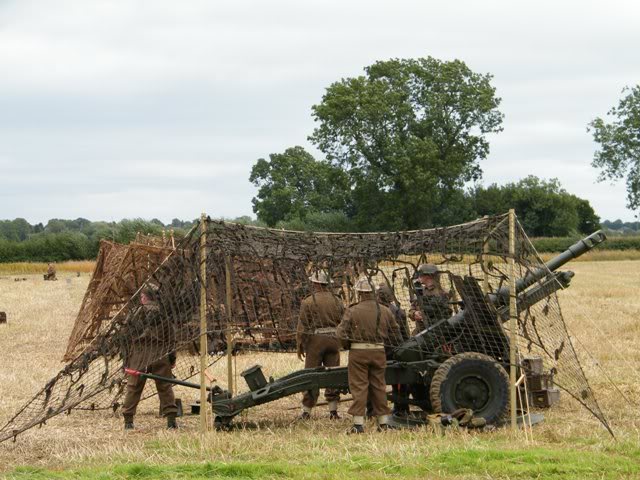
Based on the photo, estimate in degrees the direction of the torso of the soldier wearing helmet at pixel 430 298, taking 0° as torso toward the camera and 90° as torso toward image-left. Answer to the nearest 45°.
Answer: approximately 45°

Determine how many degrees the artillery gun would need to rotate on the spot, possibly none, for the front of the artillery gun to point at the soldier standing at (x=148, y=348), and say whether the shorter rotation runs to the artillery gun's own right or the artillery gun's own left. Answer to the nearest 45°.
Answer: approximately 180°

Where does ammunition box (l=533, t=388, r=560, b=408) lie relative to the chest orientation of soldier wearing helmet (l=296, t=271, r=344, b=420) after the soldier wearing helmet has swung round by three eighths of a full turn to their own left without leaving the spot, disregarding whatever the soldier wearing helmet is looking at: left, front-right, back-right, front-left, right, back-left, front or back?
back-left

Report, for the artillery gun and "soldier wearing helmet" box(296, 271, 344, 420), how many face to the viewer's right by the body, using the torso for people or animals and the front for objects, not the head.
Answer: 1

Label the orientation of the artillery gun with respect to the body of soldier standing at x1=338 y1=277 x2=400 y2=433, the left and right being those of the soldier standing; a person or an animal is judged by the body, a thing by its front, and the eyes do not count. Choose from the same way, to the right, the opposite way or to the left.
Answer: to the right

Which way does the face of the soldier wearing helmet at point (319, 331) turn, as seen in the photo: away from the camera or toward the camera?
away from the camera

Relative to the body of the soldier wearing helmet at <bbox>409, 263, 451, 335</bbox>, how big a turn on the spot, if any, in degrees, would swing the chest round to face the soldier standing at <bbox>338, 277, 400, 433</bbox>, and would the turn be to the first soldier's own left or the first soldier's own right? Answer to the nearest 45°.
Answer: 0° — they already face them

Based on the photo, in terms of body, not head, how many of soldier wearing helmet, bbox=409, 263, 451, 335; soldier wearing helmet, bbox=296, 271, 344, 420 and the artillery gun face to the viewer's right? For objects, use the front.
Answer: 1

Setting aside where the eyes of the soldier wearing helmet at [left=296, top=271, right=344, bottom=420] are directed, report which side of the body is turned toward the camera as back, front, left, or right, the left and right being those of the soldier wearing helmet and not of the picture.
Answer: back

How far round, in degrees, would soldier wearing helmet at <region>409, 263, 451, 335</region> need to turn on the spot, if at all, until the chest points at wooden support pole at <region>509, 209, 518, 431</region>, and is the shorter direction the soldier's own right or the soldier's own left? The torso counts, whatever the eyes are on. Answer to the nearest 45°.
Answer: approximately 90° to the soldier's own left

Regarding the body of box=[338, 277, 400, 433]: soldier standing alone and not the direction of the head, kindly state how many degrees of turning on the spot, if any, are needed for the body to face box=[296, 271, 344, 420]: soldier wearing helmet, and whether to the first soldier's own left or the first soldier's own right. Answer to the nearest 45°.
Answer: approximately 45° to the first soldier's own left

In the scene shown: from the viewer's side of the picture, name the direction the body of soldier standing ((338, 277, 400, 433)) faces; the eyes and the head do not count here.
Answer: away from the camera

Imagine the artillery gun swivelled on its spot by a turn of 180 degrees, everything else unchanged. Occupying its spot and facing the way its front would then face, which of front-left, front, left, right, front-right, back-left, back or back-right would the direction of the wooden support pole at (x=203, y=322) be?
front

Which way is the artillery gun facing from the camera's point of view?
to the viewer's right

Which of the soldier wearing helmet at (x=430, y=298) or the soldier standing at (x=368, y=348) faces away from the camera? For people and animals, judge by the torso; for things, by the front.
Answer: the soldier standing

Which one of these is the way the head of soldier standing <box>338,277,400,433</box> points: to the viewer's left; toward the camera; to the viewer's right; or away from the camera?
away from the camera
